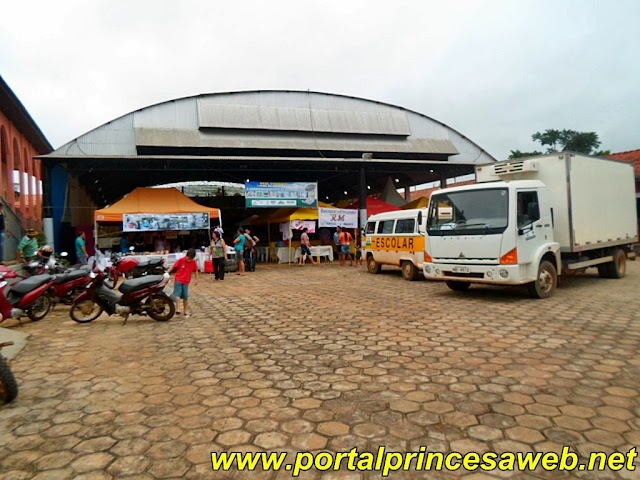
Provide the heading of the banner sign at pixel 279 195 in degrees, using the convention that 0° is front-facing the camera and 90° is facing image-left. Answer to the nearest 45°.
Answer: approximately 0°

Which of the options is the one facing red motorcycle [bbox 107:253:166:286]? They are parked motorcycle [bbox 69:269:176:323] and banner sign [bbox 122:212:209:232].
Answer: the banner sign

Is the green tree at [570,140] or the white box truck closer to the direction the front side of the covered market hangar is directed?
the white box truck

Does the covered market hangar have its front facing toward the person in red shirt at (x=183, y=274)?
yes

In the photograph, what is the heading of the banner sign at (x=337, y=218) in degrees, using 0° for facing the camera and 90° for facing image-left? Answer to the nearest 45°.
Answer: approximately 0°
